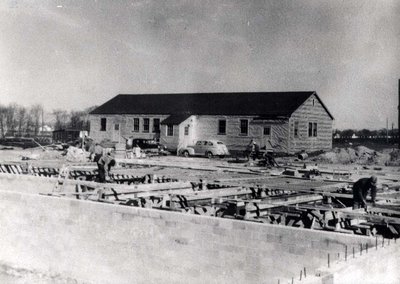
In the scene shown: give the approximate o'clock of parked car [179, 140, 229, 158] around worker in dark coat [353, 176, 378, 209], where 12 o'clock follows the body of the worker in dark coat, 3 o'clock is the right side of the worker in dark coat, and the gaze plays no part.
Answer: The parked car is roughly at 8 o'clock from the worker in dark coat.

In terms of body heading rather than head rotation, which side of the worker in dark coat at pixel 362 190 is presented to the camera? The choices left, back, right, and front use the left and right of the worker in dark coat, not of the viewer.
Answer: right

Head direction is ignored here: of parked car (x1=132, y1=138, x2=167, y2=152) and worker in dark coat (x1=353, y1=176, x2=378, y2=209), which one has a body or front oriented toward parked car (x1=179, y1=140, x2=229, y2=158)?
parked car (x1=132, y1=138, x2=167, y2=152)

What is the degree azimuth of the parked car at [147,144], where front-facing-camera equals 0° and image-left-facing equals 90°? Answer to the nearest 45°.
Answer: approximately 315°

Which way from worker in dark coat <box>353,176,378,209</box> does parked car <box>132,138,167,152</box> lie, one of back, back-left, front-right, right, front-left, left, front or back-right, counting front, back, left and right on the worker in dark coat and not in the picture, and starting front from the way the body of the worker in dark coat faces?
back-left

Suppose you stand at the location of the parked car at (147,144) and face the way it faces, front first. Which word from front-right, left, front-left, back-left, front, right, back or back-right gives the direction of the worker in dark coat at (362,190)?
front-right

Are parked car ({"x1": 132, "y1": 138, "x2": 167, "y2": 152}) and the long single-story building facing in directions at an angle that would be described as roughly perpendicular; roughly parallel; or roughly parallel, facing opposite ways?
roughly perpendicular

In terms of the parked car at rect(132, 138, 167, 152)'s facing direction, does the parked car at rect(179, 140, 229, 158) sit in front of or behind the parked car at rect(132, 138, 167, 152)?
in front

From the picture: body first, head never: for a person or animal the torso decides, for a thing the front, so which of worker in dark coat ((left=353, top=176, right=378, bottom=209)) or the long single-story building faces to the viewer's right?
the worker in dark coat

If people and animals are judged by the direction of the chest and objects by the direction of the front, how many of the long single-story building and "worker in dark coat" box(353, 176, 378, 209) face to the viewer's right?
1

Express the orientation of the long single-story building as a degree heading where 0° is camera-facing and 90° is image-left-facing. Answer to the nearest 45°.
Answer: approximately 45°

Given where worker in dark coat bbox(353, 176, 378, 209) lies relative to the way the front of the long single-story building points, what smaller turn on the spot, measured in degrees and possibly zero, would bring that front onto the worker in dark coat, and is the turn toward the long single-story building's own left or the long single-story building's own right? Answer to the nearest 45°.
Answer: approximately 45° to the long single-story building's own left
